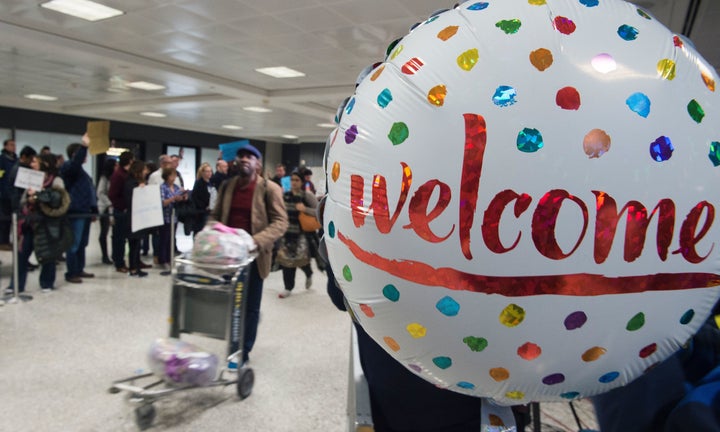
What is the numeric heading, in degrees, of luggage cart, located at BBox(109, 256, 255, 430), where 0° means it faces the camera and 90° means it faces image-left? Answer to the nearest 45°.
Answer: approximately 45°

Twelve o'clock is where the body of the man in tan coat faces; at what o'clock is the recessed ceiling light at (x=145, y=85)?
The recessed ceiling light is roughly at 4 o'clock from the man in tan coat.

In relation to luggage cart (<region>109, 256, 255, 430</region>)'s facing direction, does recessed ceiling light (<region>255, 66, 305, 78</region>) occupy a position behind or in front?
behind

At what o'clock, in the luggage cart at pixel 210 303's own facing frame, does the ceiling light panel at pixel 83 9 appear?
The ceiling light panel is roughly at 4 o'clock from the luggage cart.

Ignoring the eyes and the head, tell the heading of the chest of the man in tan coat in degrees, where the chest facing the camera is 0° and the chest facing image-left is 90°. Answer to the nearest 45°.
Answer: approximately 45°

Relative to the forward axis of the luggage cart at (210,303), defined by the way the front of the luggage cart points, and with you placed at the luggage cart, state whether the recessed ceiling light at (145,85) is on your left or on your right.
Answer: on your right
